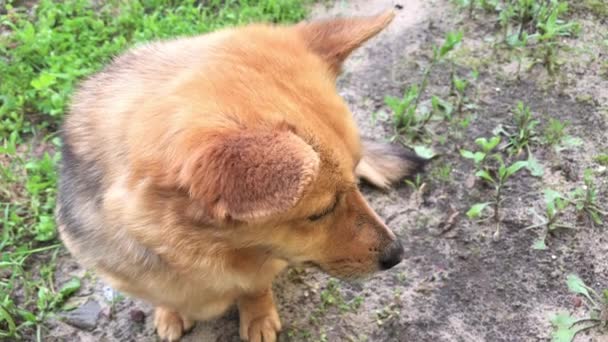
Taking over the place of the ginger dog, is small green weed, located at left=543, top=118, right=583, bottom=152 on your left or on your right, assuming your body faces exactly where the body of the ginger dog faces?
on your left

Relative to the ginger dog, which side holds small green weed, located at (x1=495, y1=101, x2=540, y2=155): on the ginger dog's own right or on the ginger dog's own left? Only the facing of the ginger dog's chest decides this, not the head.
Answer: on the ginger dog's own left

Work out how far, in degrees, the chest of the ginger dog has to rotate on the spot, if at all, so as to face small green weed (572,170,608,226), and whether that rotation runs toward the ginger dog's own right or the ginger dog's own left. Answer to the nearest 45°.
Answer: approximately 45° to the ginger dog's own left

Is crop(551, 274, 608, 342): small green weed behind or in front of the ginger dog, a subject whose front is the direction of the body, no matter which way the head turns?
in front

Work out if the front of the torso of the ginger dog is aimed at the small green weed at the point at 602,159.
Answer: no

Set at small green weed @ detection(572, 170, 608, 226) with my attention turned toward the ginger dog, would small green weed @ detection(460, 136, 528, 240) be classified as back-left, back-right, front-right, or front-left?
front-right

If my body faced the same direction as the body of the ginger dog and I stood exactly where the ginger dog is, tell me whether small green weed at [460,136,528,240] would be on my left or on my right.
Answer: on my left

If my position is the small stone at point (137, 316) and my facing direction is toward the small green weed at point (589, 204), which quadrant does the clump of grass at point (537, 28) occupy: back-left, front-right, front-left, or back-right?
front-left

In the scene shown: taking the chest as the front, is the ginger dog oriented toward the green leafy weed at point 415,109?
no

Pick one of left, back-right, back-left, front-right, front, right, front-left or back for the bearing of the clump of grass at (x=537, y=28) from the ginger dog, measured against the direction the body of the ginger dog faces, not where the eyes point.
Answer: left

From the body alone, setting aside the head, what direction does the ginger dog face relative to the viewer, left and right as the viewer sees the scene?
facing the viewer and to the right of the viewer
